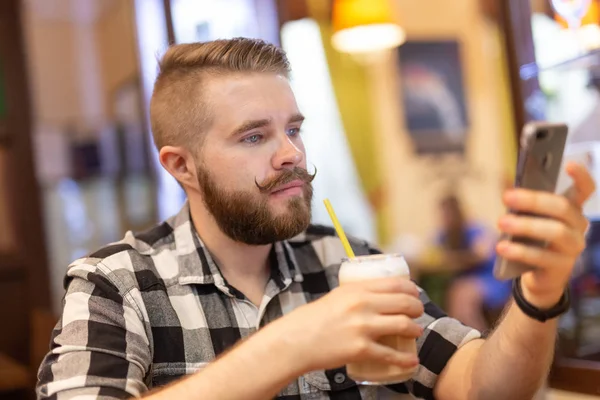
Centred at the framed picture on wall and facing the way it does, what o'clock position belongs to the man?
The man is roughly at 12 o'clock from the framed picture on wall.

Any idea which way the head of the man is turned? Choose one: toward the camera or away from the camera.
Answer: toward the camera

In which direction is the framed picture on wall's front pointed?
toward the camera

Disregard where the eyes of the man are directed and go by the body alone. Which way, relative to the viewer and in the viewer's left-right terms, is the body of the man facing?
facing the viewer and to the right of the viewer

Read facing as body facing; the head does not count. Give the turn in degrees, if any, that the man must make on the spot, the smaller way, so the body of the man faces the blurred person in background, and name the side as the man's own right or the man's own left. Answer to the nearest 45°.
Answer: approximately 135° to the man's own left

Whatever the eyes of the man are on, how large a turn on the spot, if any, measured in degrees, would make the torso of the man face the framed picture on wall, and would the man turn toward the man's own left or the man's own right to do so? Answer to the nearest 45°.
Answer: approximately 135° to the man's own left

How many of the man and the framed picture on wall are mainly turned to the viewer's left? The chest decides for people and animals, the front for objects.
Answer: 0
